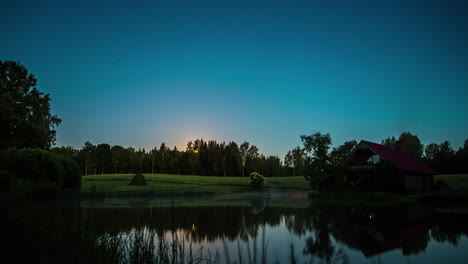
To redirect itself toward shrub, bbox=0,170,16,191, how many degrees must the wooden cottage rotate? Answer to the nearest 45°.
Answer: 0° — it already faces it

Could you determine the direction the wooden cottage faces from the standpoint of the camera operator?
facing the viewer and to the left of the viewer

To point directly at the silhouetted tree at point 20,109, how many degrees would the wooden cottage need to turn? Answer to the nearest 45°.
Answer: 0° — it already faces it

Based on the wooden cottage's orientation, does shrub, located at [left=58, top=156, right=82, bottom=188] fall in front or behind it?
in front

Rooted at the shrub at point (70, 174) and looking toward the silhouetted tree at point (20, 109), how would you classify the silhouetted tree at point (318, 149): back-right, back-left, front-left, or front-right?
back-right

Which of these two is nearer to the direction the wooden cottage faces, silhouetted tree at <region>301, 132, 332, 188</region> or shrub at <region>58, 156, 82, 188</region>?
the shrub

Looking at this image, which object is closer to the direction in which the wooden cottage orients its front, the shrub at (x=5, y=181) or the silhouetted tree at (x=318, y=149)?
the shrub
